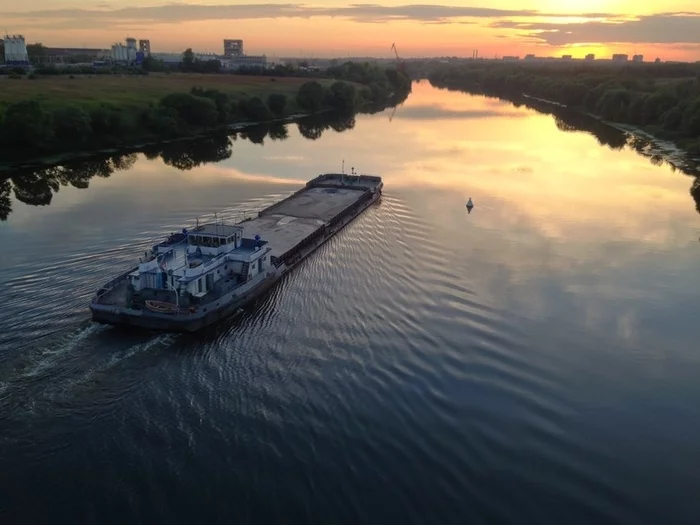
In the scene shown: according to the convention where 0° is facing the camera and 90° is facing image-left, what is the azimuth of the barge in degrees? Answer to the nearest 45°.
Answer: approximately 225°
